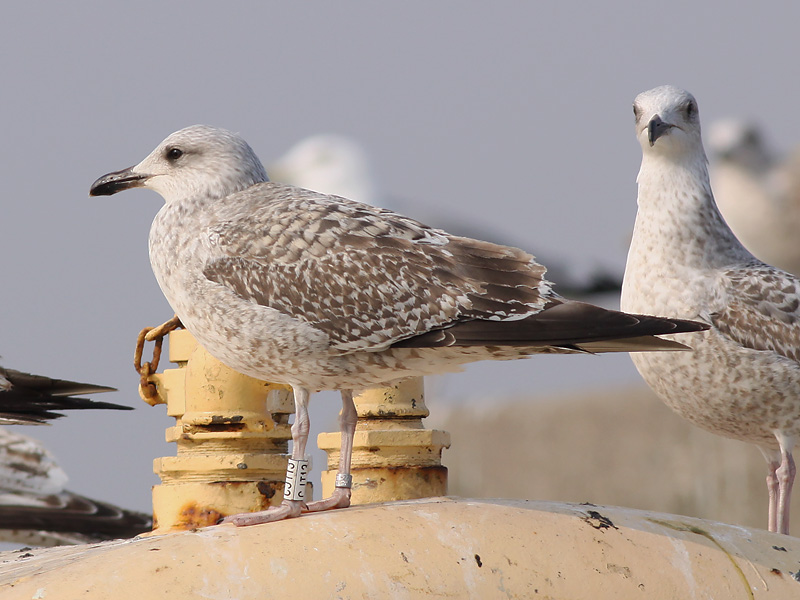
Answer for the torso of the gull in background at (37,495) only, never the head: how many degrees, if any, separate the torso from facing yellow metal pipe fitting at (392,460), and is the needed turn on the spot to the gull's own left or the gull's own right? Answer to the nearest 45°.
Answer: approximately 135° to the gull's own left

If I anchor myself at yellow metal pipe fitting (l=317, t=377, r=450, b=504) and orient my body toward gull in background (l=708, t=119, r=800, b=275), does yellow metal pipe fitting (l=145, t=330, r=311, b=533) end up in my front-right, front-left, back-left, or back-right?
back-left

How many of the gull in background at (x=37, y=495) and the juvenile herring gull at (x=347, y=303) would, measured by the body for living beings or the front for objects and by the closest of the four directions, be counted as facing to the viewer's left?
2

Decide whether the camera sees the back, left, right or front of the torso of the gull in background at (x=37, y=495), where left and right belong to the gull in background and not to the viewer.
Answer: left

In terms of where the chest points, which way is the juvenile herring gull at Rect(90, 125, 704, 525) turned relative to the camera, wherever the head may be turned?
to the viewer's left

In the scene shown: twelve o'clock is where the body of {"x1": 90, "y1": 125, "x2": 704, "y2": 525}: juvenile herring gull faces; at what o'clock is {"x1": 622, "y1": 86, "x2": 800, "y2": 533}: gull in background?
The gull in background is roughly at 5 o'clock from the juvenile herring gull.

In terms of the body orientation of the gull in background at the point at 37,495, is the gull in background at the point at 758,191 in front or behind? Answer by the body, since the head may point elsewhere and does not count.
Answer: behind

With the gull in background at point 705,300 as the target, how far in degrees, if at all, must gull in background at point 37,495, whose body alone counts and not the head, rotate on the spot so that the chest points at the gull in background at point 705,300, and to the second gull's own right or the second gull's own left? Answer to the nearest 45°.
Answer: approximately 135° to the second gull's own left

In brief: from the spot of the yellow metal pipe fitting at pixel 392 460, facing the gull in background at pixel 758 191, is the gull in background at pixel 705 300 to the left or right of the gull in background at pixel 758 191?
right
